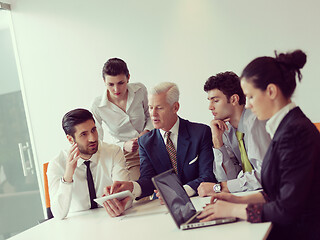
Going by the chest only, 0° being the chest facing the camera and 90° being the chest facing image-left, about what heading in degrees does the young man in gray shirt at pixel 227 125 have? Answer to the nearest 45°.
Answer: approximately 45°

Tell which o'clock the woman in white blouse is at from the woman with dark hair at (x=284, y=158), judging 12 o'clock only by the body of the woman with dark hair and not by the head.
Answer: The woman in white blouse is roughly at 2 o'clock from the woman with dark hair.

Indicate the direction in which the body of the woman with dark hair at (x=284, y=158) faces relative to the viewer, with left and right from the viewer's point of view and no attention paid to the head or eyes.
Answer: facing to the left of the viewer

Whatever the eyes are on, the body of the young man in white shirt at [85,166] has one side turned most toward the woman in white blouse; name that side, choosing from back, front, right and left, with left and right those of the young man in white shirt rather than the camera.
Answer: left

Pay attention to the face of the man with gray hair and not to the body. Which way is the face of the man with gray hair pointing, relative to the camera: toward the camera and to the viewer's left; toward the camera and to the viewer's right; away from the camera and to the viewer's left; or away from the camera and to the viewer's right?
toward the camera and to the viewer's left

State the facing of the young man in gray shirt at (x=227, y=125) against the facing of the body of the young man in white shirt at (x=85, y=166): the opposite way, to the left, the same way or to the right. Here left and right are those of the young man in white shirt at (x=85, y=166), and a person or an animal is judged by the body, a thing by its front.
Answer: to the right

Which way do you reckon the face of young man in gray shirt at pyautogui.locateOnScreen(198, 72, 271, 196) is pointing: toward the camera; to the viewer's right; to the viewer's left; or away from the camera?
to the viewer's left

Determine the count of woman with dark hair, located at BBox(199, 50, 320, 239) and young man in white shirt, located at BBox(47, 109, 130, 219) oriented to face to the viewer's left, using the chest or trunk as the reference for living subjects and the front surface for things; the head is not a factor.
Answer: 1

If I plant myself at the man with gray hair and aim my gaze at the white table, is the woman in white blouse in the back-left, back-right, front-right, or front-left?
back-right

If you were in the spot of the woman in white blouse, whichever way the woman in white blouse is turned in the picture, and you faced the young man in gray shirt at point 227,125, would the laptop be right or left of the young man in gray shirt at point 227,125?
right

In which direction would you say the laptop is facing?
to the viewer's right

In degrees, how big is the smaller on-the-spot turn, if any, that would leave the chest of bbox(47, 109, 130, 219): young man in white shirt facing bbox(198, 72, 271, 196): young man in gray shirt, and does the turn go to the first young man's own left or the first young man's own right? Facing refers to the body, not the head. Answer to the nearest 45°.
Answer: approximately 45° to the first young man's own left

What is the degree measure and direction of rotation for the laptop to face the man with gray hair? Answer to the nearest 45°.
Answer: approximately 90° to its left
